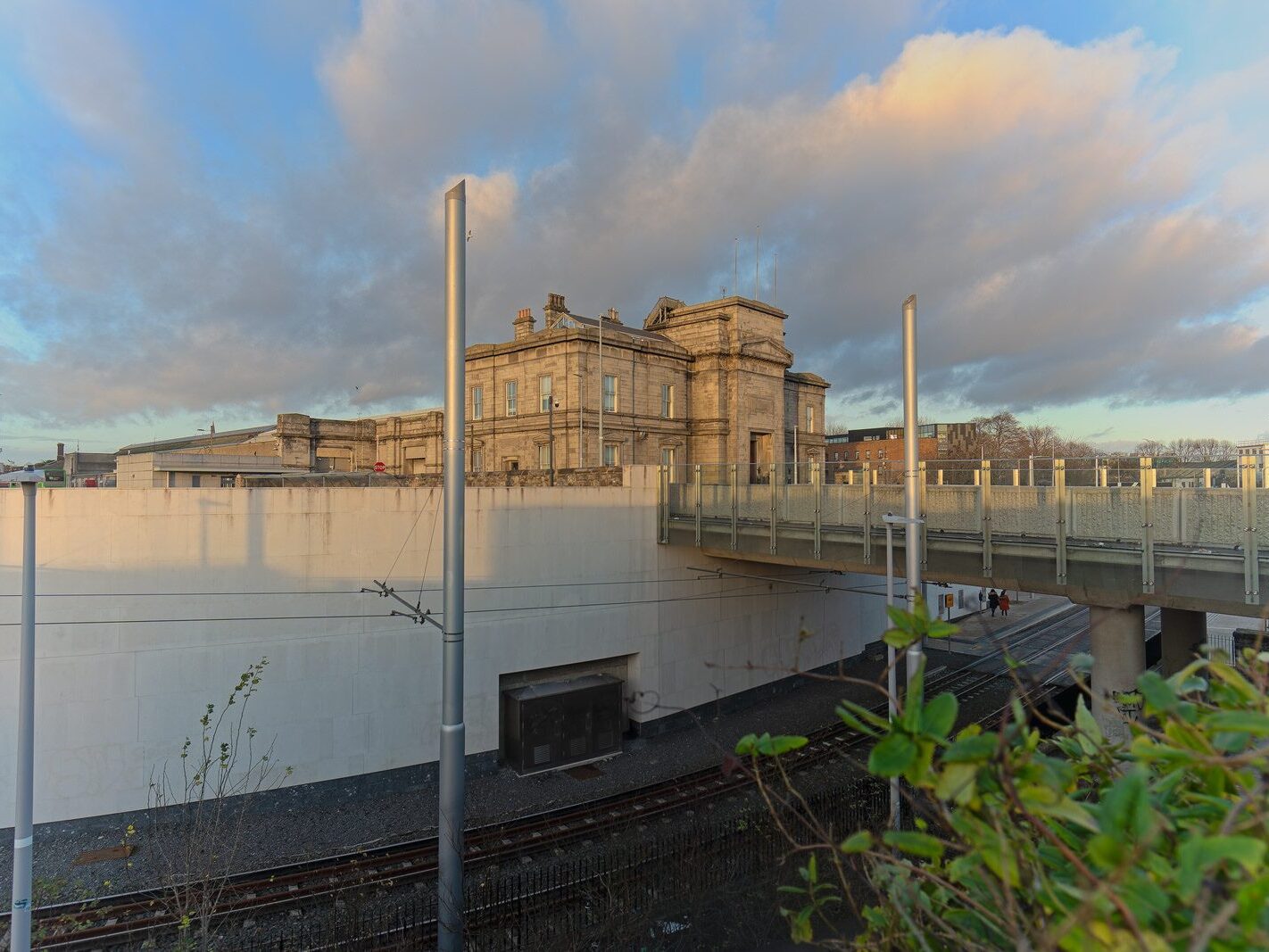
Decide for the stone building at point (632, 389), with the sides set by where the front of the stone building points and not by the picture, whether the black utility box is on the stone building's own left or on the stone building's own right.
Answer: on the stone building's own right

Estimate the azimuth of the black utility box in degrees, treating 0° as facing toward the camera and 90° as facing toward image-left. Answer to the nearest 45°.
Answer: approximately 315°

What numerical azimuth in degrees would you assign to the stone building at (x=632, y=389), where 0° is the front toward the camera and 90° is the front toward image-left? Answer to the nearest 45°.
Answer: approximately 315°

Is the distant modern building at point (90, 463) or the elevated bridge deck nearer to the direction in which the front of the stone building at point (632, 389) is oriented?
the elevated bridge deck

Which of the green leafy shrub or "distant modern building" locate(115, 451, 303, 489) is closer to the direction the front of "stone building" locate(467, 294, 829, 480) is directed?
the green leafy shrub

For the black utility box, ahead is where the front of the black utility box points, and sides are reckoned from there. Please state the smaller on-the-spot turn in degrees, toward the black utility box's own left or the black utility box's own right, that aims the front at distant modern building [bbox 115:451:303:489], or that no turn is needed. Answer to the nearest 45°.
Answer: approximately 135° to the black utility box's own right

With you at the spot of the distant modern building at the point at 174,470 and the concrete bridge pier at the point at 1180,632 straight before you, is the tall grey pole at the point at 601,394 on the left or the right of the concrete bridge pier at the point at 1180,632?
left
